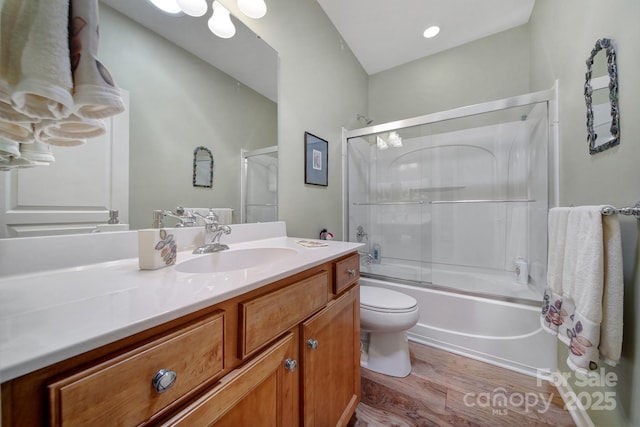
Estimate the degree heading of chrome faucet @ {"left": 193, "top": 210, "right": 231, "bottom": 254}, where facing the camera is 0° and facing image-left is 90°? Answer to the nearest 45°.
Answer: approximately 315°

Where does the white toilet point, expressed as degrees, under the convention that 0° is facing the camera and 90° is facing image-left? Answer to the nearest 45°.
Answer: approximately 315°

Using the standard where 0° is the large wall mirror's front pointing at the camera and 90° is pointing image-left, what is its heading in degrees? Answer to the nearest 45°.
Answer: approximately 315°

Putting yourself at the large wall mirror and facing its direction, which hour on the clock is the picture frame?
The picture frame is roughly at 10 o'clock from the large wall mirror.

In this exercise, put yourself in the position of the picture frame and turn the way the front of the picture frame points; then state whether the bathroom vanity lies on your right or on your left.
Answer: on your right

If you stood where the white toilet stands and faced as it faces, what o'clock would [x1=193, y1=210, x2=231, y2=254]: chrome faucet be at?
The chrome faucet is roughly at 3 o'clock from the white toilet.

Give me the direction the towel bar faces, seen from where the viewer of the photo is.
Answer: facing to the left of the viewer

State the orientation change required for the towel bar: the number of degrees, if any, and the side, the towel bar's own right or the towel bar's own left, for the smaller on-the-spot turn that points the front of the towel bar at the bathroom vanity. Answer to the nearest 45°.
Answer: approximately 45° to the towel bar's own left
